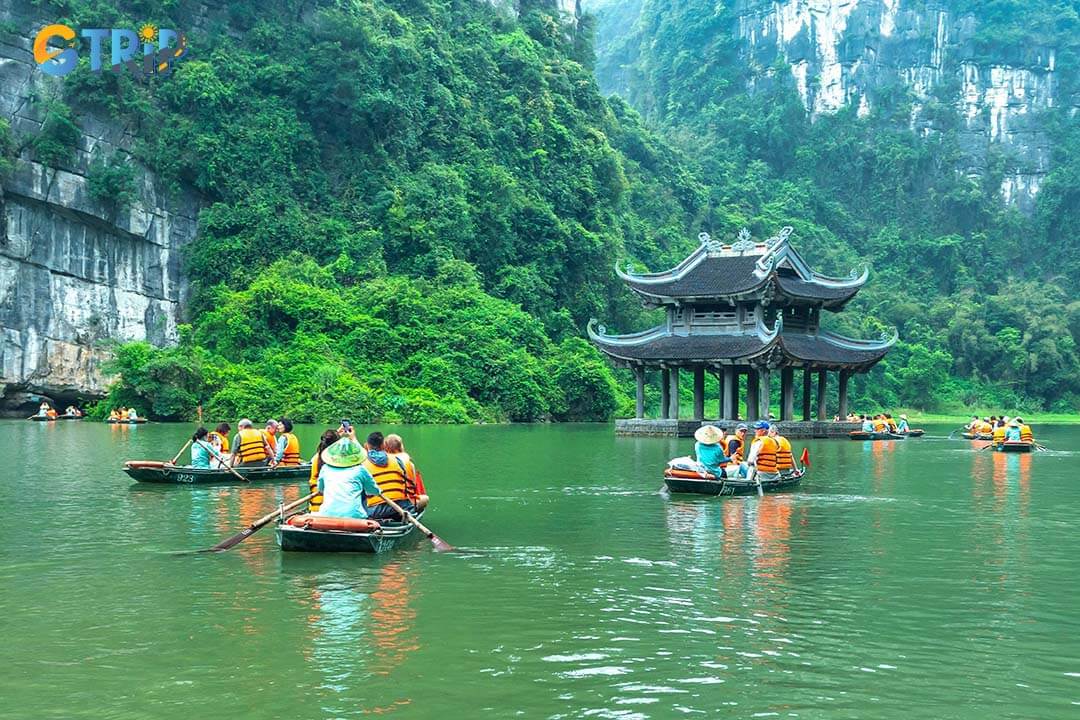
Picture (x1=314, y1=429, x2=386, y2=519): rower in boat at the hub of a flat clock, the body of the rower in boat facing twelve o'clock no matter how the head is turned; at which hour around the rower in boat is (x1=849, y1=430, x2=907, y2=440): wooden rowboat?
The wooden rowboat is roughly at 1 o'clock from the rower in boat.

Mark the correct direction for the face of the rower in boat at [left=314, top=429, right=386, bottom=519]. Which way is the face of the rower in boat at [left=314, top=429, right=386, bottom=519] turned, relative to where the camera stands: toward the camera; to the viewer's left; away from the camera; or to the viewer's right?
away from the camera

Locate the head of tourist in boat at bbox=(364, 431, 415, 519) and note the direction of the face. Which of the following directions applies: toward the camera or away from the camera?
away from the camera

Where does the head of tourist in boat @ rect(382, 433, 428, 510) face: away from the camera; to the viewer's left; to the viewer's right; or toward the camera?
away from the camera

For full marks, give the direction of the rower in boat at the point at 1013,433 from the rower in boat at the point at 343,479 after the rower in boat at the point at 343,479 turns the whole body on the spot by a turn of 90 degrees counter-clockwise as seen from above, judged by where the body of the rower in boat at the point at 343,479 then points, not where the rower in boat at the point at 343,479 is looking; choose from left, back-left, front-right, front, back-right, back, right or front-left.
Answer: back-right

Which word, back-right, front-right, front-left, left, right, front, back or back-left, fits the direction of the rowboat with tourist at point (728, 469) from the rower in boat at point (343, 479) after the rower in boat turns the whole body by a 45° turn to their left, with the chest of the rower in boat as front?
right

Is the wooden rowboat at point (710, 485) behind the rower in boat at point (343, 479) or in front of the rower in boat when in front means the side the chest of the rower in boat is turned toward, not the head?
in front

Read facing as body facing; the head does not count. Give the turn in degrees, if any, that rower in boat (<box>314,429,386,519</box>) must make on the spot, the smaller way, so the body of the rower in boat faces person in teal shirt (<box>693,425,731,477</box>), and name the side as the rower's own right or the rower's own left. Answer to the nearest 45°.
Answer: approximately 45° to the rower's own right

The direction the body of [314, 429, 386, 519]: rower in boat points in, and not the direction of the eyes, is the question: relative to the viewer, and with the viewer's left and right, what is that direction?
facing away from the viewer

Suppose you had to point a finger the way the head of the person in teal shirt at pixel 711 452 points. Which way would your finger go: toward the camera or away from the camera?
away from the camera

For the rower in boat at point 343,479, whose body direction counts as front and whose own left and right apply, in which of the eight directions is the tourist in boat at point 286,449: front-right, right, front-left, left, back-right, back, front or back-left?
front

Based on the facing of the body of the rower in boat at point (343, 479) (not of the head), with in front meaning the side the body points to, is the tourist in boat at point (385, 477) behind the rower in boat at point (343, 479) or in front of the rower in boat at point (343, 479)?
in front
